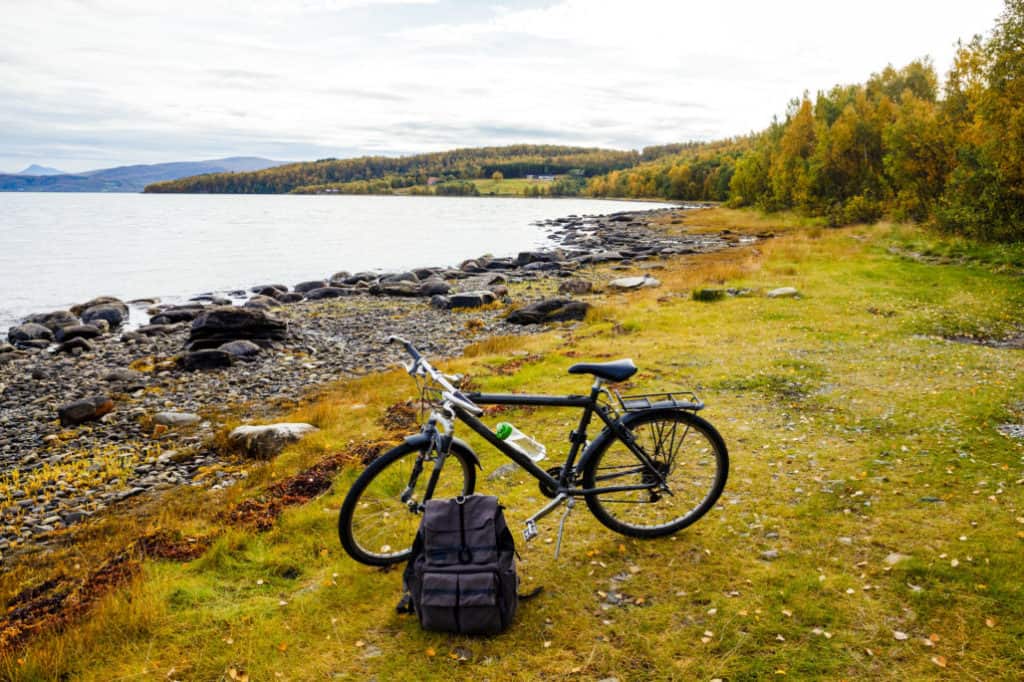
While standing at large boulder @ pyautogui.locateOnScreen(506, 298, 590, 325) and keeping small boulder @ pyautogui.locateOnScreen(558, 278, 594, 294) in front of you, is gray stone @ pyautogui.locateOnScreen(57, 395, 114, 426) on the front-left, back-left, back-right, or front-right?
back-left

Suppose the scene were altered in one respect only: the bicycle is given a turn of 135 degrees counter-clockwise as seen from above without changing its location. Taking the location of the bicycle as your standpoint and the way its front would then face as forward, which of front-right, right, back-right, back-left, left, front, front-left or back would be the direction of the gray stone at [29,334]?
back

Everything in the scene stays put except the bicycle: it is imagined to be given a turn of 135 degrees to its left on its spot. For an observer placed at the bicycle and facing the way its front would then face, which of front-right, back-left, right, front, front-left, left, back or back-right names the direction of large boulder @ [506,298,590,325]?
back-left

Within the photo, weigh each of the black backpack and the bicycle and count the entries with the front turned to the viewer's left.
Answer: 1

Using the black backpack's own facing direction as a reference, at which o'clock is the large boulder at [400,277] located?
The large boulder is roughly at 6 o'clock from the black backpack.

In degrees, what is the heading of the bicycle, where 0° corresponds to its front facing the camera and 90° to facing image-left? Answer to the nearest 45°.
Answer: approximately 90°

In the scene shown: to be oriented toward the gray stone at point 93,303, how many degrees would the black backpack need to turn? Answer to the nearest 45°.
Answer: approximately 135° to its right

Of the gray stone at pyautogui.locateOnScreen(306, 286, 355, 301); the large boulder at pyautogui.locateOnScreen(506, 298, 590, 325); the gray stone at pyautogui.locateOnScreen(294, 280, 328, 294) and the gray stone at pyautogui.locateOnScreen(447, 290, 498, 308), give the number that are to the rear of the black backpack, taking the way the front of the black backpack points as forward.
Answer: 4

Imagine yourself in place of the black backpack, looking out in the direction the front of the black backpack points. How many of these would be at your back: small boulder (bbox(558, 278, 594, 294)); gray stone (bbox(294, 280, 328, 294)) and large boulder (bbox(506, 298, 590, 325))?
3

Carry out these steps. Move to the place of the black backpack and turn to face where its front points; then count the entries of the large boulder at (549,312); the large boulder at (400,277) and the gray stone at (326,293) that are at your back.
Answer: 3

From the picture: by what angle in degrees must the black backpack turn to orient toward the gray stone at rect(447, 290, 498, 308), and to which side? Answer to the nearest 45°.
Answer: approximately 180°

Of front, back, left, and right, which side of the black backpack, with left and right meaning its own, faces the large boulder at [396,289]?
back

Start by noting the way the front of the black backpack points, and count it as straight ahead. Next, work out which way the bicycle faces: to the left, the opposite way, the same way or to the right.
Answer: to the right
